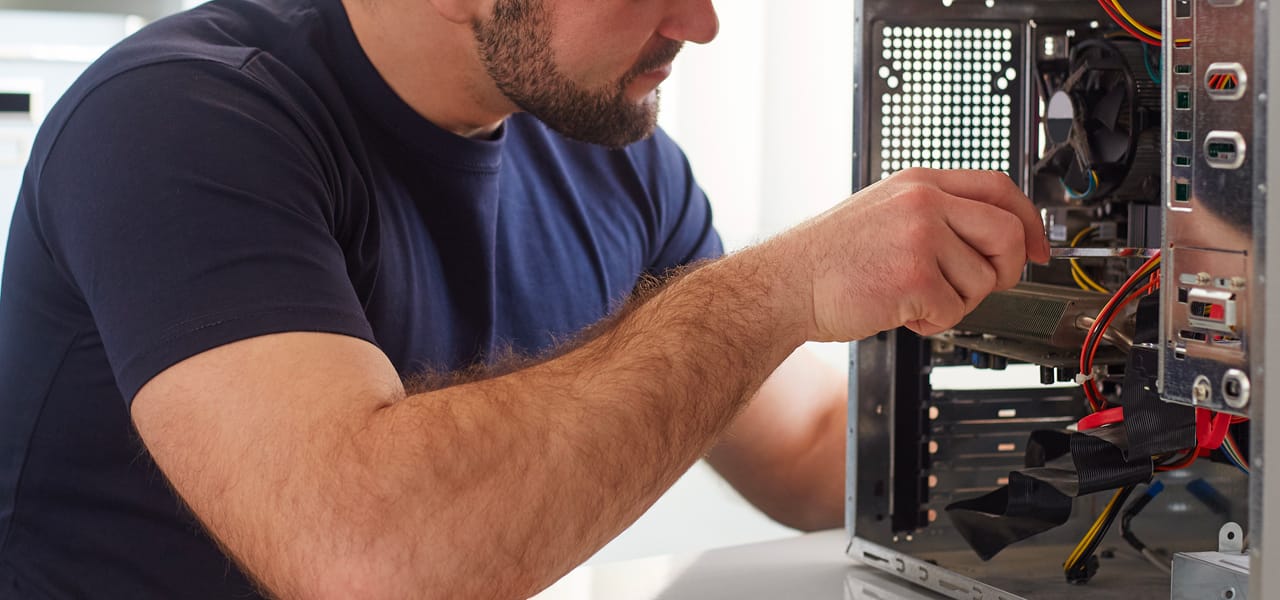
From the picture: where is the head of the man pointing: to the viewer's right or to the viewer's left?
to the viewer's right

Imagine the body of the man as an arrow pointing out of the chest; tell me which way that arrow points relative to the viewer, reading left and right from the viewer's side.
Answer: facing the viewer and to the right of the viewer

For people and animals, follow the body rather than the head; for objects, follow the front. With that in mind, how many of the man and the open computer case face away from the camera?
0
